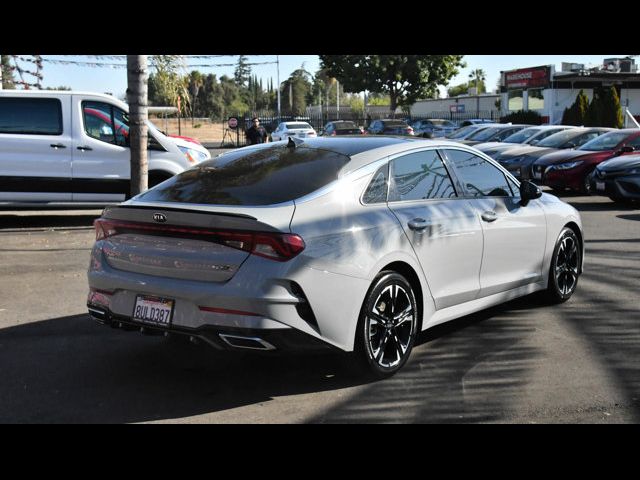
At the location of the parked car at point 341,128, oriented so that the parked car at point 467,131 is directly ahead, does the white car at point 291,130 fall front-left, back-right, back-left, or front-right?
back-right

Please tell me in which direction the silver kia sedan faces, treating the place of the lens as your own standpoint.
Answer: facing away from the viewer and to the right of the viewer

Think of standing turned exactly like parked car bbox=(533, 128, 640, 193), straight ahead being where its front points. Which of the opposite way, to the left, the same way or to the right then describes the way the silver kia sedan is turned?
the opposite way

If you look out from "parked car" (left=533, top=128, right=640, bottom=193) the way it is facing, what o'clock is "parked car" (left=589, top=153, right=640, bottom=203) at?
"parked car" (left=589, top=153, right=640, bottom=203) is roughly at 10 o'clock from "parked car" (left=533, top=128, right=640, bottom=193).

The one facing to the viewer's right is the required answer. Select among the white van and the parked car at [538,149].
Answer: the white van

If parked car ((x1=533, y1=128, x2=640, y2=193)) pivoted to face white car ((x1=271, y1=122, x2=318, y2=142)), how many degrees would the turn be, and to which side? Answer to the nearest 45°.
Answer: approximately 90° to its right

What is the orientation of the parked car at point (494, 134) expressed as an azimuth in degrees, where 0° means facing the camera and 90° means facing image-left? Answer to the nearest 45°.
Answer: approximately 45°

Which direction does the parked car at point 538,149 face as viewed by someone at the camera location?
facing the viewer and to the left of the viewer

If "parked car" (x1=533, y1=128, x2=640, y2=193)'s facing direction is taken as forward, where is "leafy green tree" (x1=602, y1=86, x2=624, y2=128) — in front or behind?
behind

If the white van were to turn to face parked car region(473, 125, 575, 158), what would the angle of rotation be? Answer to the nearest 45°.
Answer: approximately 45° to its left

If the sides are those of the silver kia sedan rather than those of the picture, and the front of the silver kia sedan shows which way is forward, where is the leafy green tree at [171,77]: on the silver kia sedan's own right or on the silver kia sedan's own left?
on the silver kia sedan's own left

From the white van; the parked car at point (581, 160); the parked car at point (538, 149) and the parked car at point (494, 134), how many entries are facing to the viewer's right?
1
